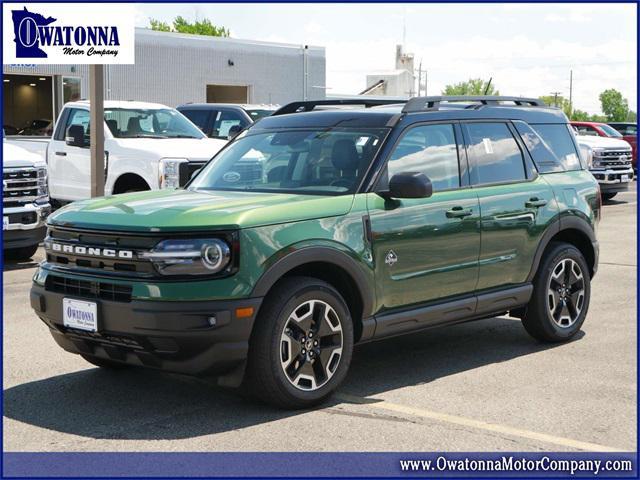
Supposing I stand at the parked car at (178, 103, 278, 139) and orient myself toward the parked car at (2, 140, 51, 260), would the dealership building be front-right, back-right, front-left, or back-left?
back-right

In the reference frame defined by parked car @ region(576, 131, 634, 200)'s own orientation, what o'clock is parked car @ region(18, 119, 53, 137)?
parked car @ region(18, 119, 53, 137) is roughly at 5 o'clock from parked car @ region(576, 131, 634, 200).

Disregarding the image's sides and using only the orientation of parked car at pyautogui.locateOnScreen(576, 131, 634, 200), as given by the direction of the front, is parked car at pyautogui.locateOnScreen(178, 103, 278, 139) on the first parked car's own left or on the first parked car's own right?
on the first parked car's own right

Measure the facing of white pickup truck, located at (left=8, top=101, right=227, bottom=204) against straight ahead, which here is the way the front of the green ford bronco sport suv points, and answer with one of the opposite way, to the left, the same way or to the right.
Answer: to the left

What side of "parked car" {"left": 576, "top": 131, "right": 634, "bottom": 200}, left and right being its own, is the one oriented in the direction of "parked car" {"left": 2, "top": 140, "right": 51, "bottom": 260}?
right

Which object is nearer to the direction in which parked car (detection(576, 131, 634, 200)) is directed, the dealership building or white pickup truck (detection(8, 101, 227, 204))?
the white pickup truck

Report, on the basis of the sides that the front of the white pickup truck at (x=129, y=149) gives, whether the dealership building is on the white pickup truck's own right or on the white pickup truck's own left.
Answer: on the white pickup truck's own left

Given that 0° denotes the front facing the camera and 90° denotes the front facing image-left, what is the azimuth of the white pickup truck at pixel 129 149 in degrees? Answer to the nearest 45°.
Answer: approximately 315°

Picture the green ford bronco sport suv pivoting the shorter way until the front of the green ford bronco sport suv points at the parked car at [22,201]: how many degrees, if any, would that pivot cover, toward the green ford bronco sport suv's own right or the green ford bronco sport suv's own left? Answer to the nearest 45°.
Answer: approximately 90° to the green ford bronco sport suv's own right

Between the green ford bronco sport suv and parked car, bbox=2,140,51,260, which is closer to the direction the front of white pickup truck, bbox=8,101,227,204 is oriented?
the green ford bronco sport suv

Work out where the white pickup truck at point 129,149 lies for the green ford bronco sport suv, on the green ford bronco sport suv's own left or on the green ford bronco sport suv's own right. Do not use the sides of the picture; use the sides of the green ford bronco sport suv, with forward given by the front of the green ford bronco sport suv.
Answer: on the green ford bronco sport suv's own right

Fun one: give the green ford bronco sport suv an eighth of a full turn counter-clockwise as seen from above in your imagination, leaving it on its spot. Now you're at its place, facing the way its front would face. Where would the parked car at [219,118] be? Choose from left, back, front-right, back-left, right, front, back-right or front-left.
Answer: back

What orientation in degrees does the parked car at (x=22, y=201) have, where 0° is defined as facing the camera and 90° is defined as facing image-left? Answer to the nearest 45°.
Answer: approximately 315°
